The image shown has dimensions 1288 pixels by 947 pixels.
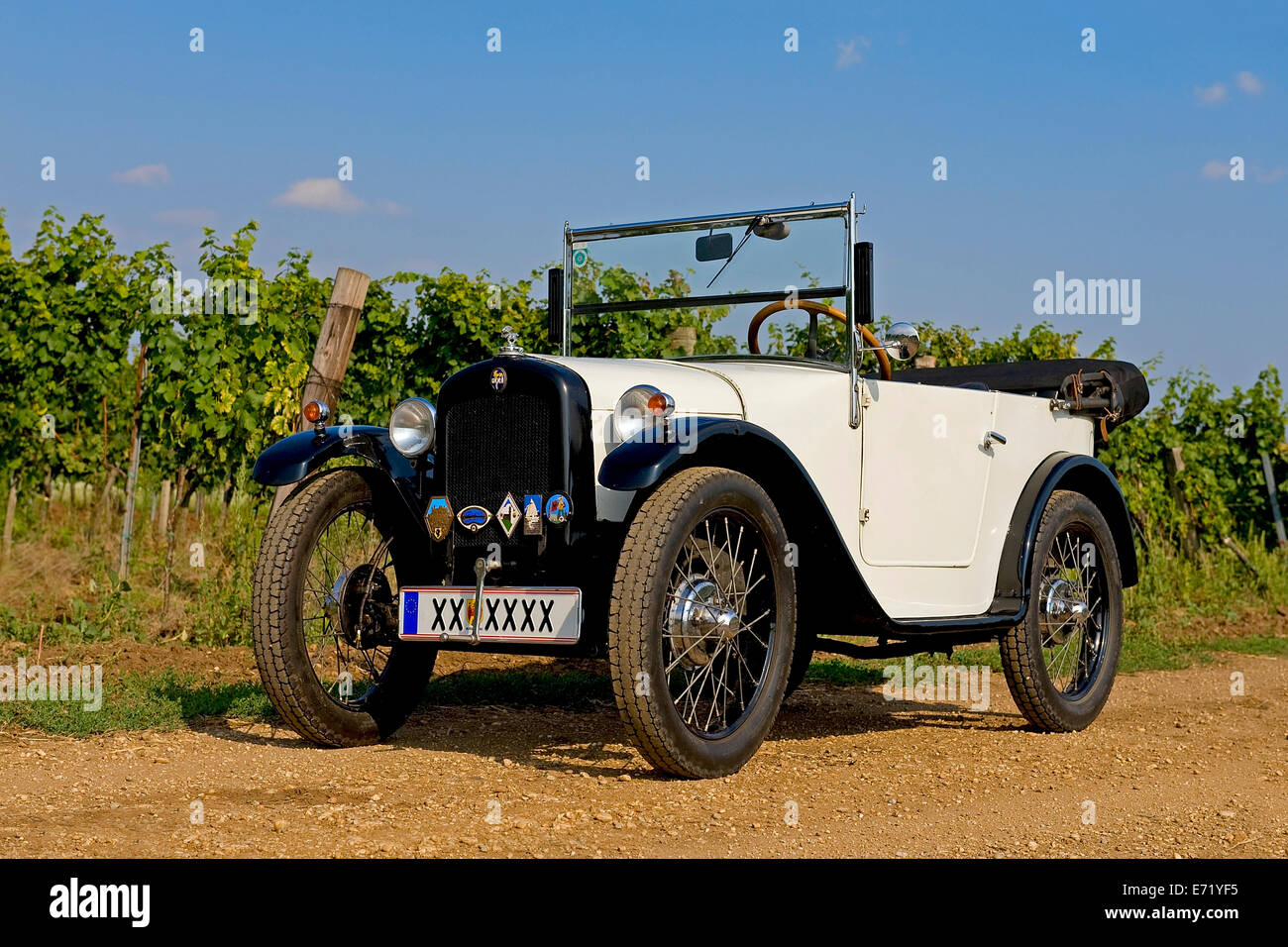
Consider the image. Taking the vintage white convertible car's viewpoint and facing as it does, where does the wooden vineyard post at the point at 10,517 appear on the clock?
The wooden vineyard post is roughly at 3 o'clock from the vintage white convertible car.

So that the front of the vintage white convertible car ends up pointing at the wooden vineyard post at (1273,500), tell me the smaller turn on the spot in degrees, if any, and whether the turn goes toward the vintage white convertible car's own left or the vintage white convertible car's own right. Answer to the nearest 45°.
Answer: approximately 180°

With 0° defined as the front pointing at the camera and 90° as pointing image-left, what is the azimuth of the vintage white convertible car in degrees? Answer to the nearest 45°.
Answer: approximately 45°

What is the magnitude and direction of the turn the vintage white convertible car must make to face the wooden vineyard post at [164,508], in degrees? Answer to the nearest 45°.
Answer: approximately 90° to its right

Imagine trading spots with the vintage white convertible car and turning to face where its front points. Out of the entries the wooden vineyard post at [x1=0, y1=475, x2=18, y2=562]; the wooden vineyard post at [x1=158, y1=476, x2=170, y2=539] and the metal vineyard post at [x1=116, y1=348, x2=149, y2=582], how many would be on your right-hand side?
3

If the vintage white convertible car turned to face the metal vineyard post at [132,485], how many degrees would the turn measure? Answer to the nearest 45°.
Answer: approximately 90° to its right

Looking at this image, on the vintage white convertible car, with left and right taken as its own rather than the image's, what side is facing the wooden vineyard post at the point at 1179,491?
back
